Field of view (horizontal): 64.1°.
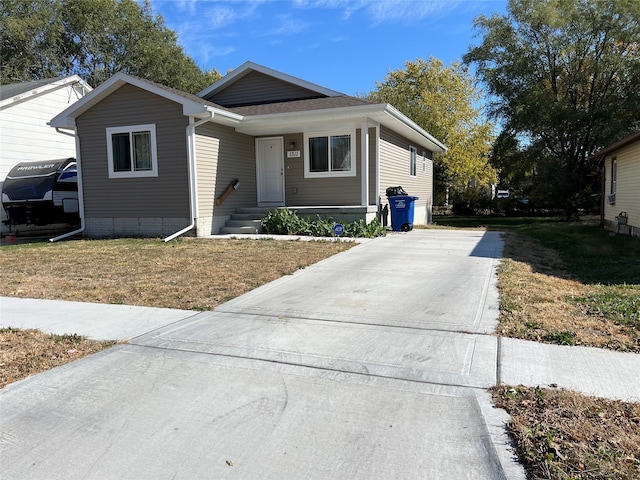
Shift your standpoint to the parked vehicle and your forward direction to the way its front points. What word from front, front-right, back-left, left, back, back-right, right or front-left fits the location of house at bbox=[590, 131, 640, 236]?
left

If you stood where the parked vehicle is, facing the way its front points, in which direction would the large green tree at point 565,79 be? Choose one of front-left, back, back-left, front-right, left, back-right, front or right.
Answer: back-left

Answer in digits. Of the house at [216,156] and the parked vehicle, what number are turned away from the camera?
0

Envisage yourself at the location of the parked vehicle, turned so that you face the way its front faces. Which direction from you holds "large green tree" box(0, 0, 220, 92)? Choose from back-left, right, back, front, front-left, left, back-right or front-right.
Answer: back-right

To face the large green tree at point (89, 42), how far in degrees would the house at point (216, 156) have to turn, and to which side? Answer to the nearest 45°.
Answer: approximately 90° to its right

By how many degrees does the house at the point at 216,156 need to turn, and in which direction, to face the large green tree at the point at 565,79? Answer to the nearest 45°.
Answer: approximately 180°

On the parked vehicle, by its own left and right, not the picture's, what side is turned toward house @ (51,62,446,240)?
left

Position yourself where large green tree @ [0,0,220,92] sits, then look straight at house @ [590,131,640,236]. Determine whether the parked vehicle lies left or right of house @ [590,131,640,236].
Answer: right

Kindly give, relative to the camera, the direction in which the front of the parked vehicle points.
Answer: facing the viewer and to the left of the viewer

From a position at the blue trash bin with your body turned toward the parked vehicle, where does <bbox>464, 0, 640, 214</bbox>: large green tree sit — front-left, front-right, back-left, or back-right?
back-right

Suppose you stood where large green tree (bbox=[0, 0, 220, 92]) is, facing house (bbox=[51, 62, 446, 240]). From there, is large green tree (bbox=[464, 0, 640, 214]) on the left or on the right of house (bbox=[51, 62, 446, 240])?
left

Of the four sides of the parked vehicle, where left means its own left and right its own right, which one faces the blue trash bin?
left
